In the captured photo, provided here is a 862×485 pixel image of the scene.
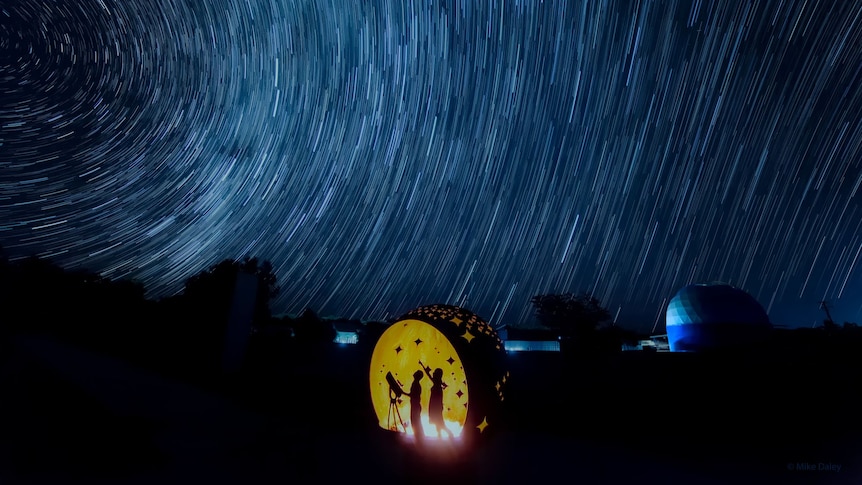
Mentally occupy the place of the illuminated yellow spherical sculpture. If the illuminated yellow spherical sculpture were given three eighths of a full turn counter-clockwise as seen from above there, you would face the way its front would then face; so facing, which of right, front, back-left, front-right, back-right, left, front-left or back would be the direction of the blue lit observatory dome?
front-left

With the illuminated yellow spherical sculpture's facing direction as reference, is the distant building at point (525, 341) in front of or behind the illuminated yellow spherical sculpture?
behind

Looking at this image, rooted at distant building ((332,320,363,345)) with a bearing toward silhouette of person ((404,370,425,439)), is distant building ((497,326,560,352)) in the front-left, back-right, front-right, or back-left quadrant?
front-left

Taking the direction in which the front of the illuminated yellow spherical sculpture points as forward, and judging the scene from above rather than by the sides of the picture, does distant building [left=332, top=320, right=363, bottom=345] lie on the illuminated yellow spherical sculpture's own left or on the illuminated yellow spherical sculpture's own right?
on the illuminated yellow spherical sculpture's own right

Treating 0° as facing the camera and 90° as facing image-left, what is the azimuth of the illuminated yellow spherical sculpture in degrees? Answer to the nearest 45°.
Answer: approximately 45°

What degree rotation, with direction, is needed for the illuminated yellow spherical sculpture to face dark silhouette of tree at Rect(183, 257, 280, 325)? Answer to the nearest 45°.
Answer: approximately 90° to its right

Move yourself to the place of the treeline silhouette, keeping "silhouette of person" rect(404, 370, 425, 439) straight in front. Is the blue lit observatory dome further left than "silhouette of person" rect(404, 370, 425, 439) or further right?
left

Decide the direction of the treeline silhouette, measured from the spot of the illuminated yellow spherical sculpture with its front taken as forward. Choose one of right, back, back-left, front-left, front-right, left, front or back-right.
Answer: right
